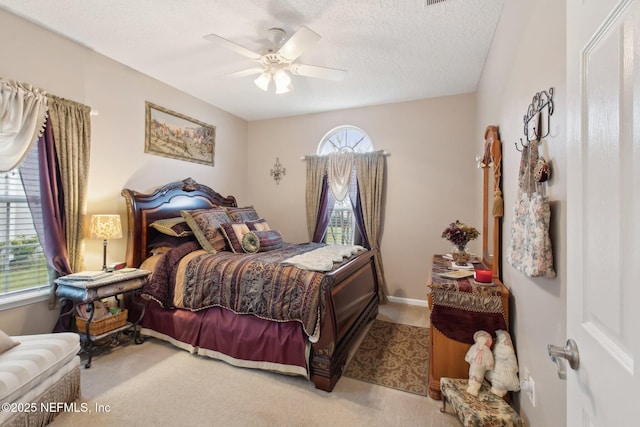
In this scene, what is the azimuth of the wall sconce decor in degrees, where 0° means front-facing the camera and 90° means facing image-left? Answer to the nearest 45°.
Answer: approximately 0°

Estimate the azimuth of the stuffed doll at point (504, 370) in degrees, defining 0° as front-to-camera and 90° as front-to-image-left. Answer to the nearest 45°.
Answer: approximately 45°

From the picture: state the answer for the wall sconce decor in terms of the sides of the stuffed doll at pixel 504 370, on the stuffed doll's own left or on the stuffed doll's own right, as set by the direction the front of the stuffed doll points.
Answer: on the stuffed doll's own right

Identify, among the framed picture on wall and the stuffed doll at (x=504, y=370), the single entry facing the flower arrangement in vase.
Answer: the framed picture on wall

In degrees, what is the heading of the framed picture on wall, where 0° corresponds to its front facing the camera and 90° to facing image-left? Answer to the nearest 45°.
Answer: approximately 315°

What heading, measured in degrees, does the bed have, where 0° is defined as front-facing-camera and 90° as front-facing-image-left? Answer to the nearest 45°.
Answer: approximately 315°

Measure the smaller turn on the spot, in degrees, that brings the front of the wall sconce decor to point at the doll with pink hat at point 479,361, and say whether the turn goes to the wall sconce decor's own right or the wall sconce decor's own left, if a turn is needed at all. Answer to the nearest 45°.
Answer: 0° — it already faces it

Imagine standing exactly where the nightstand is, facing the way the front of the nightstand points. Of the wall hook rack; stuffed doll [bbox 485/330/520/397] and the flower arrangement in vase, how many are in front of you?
3
